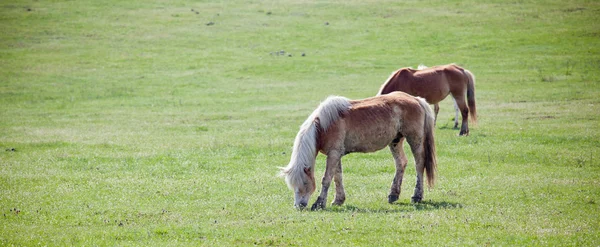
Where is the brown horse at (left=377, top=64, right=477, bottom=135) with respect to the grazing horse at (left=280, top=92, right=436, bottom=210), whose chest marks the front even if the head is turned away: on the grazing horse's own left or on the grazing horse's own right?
on the grazing horse's own right

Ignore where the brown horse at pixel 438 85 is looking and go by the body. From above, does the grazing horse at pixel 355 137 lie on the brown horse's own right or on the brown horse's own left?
on the brown horse's own left

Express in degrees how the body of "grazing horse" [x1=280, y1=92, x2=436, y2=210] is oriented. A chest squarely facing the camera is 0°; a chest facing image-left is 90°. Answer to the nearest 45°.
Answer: approximately 90°

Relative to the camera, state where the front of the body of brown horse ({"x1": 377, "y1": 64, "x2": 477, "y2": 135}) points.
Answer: to the viewer's left

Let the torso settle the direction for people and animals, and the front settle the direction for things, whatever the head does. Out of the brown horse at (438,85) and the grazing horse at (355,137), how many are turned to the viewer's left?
2
